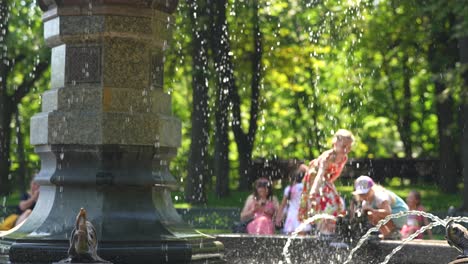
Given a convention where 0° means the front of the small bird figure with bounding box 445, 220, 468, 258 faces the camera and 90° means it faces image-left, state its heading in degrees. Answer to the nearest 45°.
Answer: approximately 90°

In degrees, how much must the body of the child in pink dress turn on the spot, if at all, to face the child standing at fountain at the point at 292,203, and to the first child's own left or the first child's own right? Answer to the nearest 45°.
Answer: approximately 135° to the first child's own left

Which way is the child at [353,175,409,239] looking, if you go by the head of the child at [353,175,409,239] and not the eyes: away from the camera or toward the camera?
toward the camera

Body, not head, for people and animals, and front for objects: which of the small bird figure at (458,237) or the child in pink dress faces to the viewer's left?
the small bird figure

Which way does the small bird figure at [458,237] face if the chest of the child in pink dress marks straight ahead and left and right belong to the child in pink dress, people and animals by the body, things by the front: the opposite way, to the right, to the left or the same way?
to the right

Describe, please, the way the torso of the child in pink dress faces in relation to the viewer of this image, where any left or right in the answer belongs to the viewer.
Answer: facing the viewer

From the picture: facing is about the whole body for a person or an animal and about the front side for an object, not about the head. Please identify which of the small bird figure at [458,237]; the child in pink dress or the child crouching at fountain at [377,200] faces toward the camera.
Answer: the child in pink dress
